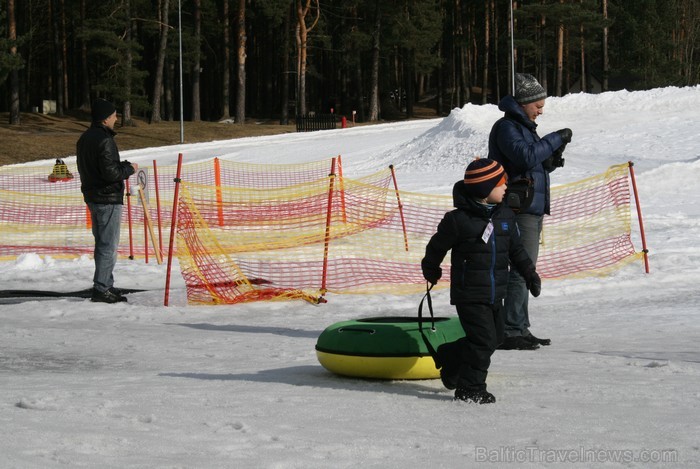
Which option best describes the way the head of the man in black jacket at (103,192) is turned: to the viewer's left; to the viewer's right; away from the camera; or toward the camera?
to the viewer's right

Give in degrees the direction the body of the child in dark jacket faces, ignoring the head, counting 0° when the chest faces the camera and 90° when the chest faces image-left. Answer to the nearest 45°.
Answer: approximately 315°

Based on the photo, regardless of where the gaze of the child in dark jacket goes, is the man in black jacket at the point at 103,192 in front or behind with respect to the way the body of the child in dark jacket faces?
behind

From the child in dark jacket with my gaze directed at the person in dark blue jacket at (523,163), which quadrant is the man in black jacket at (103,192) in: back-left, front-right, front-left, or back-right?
front-left

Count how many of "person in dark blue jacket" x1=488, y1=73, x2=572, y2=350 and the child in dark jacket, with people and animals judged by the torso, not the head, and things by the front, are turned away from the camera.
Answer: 0

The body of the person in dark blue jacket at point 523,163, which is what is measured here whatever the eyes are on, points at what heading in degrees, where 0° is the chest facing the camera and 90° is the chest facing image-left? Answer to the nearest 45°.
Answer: approximately 270°

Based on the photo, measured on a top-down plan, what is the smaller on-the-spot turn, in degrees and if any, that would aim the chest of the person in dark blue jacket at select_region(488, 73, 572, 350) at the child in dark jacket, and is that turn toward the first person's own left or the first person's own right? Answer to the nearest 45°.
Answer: approximately 90° to the first person's own right

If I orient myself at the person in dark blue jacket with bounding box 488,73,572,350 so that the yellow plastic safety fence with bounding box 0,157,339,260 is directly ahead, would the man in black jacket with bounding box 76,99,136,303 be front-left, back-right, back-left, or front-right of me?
front-left

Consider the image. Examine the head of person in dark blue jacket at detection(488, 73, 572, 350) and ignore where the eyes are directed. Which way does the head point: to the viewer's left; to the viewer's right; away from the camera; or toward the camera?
to the viewer's right
